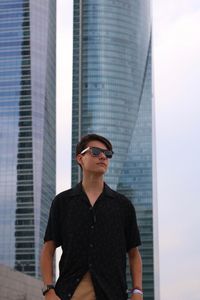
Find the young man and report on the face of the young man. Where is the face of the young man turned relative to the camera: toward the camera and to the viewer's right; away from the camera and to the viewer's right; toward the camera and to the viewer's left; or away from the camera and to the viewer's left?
toward the camera and to the viewer's right

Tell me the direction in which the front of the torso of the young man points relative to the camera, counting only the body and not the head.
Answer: toward the camera
